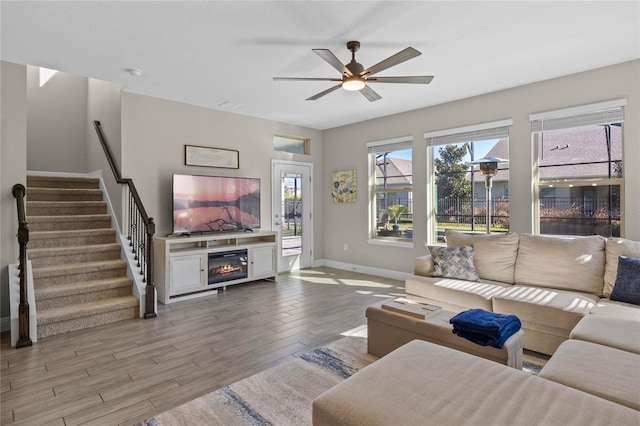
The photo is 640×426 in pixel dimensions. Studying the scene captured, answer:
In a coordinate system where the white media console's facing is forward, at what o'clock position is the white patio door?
The white patio door is roughly at 9 o'clock from the white media console.

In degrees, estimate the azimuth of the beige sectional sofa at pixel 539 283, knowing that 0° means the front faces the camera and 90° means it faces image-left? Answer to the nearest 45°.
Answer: approximately 45°

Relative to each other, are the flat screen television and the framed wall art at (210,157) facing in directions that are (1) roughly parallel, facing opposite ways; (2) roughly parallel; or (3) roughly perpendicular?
roughly parallel

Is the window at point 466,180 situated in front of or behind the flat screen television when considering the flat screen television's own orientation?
in front

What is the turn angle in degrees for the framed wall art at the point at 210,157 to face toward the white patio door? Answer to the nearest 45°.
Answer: approximately 90° to its left

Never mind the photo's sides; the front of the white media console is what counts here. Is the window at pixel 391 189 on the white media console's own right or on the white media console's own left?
on the white media console's own left

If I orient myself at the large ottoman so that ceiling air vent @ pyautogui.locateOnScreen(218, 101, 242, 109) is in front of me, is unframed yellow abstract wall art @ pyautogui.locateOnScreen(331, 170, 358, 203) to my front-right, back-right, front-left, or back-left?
front-right

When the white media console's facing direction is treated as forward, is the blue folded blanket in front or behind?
in front

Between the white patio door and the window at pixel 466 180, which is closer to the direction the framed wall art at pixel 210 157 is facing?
the window

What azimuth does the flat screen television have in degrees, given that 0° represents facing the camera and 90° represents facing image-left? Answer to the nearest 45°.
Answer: approximately 315°

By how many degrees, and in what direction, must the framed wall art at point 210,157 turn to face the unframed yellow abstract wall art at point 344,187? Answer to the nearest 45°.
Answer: approximately 45° to its left

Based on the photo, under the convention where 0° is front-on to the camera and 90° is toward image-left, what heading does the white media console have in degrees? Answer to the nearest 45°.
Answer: approximately 315°

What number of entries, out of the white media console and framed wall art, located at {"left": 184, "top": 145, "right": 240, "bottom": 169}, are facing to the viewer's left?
0

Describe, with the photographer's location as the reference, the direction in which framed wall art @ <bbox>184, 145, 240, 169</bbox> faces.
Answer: facing the viewer and to the right of the viewer
